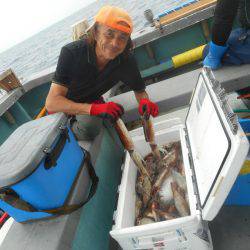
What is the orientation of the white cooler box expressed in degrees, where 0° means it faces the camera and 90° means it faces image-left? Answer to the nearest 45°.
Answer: approximately 90°

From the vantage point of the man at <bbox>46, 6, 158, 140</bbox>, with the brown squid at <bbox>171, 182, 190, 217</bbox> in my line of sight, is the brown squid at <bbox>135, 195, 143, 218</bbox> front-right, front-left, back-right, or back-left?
front-right

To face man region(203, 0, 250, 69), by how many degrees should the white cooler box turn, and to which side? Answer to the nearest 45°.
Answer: approximately 135° to its right

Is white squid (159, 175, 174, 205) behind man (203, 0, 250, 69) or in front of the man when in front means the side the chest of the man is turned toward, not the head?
in front

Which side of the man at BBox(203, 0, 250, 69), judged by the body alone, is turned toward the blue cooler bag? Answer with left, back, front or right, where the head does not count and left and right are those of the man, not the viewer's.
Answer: front

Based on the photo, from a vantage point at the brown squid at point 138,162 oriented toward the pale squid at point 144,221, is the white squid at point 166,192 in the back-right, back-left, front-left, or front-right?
front-left

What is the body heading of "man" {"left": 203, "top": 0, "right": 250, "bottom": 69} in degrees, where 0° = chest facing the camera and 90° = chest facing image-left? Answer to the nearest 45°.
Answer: approximately 45°

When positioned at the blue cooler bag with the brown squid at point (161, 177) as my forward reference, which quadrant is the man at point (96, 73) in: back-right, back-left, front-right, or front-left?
front-left

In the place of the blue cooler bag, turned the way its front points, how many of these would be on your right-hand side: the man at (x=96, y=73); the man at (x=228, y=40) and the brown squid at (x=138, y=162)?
0

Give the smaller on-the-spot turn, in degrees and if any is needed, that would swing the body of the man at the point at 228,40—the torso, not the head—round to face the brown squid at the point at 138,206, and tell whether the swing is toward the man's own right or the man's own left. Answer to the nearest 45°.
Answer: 0° — they already face it

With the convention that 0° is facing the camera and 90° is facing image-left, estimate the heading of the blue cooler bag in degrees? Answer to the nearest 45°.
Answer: approximately 315°

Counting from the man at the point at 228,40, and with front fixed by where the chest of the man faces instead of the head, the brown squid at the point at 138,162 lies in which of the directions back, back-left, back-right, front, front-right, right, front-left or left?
front

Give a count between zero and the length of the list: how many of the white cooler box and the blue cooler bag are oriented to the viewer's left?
1
